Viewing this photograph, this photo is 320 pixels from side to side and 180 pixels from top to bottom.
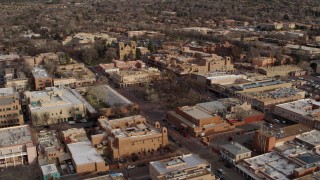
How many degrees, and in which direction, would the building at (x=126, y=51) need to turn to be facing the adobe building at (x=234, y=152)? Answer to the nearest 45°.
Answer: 0° — it already faces it

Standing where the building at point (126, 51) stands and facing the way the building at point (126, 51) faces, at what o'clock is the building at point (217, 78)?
the building at point (217, 78) is roughly at 11 o'clock from the building at point (126, 51).

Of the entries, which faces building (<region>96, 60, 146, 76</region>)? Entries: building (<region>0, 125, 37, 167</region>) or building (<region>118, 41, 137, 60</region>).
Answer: building (<region>118, 41, 137, 60</region>)

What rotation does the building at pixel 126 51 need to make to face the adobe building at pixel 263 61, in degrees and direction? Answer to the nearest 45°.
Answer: approximately 90° to its left

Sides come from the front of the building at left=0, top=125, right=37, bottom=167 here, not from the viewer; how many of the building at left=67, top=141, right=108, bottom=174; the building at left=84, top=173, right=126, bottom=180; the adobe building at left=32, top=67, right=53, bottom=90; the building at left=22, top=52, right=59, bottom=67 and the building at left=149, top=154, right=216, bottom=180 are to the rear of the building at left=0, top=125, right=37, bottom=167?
2

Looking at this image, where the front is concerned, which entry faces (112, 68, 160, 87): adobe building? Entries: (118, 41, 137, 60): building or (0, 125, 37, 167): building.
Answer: (118, 41, 137, 60): building

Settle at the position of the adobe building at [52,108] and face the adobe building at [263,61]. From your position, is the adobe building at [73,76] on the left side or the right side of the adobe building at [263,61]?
left

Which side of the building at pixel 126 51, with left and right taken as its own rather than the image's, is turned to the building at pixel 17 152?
front

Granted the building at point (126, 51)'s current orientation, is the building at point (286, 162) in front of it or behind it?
in front

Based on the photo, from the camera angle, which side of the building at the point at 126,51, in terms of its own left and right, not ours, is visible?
front

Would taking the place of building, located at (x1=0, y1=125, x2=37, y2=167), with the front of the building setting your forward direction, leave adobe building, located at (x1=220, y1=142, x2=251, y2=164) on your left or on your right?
on your left

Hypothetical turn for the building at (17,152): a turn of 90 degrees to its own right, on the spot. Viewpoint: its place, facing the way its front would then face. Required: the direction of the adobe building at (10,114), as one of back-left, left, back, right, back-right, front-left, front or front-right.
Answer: right

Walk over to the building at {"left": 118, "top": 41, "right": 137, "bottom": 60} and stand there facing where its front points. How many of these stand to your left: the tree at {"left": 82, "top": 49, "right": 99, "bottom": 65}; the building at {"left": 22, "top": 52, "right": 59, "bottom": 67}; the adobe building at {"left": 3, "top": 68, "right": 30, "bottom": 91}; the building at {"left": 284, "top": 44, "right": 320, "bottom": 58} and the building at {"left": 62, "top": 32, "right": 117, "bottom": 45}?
1

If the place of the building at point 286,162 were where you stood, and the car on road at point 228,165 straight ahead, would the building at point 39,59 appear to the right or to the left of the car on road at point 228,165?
right

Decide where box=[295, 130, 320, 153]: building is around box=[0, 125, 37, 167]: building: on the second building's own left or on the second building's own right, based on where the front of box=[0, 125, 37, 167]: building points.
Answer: on the second building's own left

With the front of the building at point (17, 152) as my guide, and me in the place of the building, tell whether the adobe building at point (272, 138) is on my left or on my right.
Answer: on my left

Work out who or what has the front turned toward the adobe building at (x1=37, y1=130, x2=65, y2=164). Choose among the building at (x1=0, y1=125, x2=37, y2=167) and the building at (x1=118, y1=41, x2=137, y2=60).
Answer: the building at (x1=118, y1=41, x2=137, y2=60)

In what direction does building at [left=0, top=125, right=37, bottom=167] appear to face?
toward the camera
